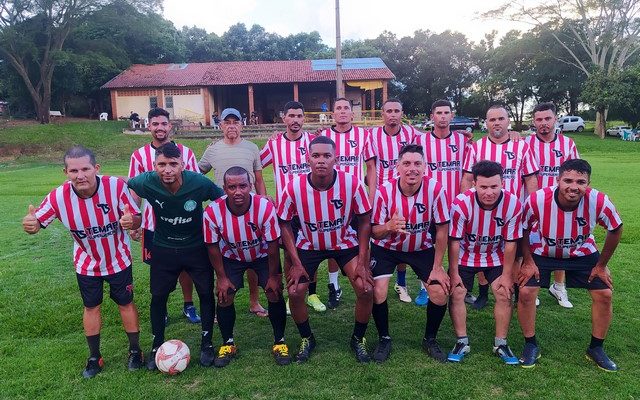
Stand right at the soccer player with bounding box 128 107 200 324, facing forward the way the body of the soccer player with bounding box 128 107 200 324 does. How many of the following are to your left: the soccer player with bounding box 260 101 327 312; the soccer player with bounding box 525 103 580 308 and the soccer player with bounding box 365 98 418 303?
3

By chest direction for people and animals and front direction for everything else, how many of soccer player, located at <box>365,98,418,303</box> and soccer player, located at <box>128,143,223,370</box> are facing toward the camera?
2

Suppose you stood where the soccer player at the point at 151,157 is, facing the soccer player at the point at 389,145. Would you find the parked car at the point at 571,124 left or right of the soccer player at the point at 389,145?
left

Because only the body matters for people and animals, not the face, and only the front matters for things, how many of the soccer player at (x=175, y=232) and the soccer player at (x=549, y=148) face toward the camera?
2

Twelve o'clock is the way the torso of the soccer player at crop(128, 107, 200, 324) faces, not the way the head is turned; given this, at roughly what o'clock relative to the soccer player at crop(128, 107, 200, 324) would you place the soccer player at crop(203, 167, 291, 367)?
the soccer player at crop(203, 167, 291, 367) is roughly at 11 o'clock from the soccer player at crop(128, 107, 200, 324).

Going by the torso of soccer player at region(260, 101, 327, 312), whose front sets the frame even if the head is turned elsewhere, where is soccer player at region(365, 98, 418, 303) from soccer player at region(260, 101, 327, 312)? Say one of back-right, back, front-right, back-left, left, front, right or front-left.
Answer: left

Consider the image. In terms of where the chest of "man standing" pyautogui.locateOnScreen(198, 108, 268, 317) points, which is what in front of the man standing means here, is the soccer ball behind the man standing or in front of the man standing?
in front

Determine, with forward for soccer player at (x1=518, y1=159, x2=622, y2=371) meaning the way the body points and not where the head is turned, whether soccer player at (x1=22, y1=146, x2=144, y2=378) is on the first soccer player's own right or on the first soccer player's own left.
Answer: on the first soccer player's own right

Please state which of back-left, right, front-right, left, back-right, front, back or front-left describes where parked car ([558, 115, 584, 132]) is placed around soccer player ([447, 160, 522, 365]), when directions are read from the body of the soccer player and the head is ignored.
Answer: back

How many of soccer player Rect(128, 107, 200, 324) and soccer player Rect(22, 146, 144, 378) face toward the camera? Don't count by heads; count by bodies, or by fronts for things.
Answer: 2

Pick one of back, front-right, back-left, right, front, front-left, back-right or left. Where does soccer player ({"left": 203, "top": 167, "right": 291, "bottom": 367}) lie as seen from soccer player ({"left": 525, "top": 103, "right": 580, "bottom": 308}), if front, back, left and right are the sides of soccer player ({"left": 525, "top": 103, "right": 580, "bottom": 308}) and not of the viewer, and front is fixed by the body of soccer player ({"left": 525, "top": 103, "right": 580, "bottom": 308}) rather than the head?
front-right

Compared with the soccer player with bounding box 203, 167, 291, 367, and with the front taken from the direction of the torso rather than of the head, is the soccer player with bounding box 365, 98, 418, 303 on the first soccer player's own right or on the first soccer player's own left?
on the first soccer player's own left

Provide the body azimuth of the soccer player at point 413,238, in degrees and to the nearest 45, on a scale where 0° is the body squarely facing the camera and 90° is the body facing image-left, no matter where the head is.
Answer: approximately 0°

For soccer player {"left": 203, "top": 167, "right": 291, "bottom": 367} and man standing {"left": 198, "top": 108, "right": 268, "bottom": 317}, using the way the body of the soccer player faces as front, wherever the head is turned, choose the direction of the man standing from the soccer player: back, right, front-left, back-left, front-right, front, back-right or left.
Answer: back
